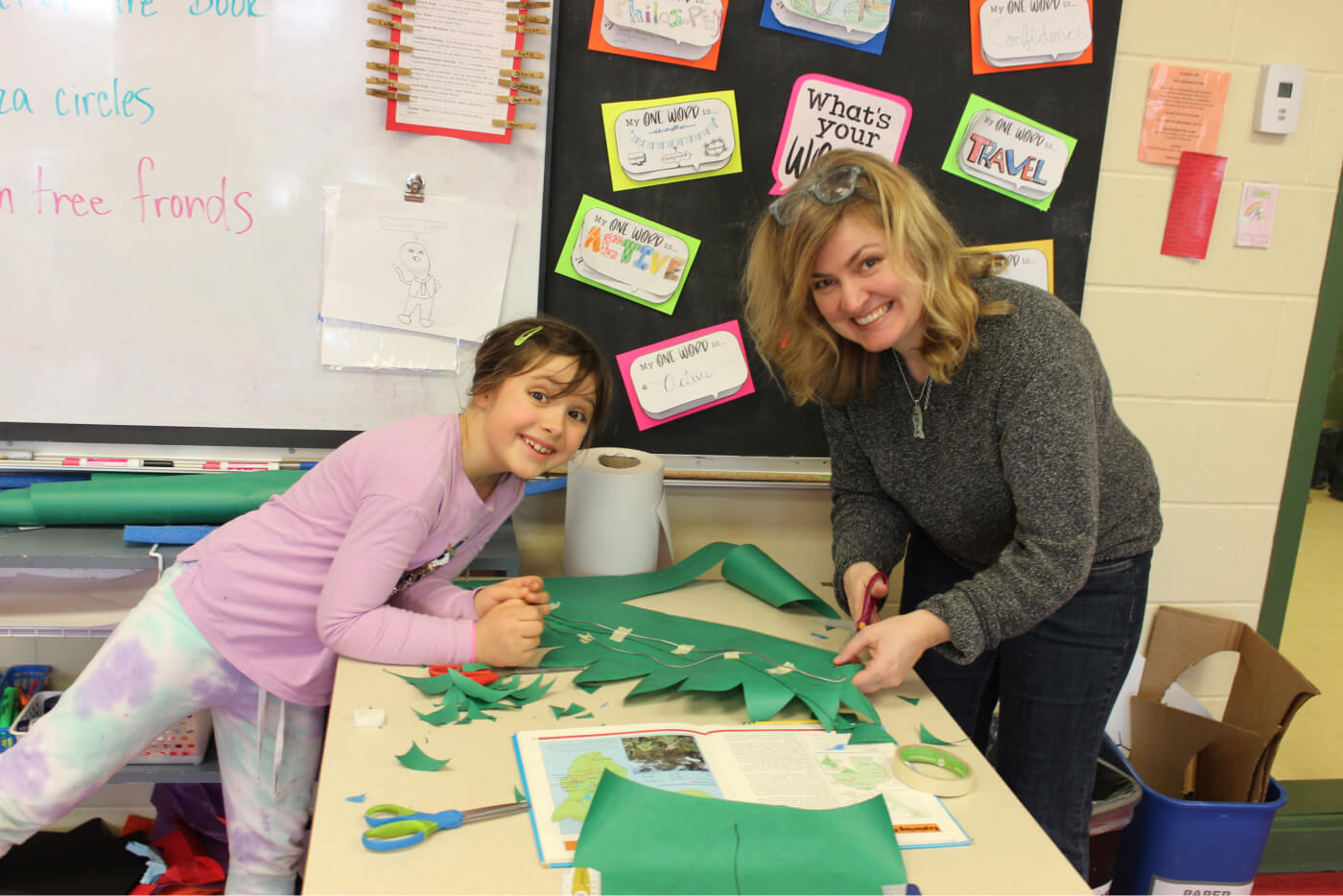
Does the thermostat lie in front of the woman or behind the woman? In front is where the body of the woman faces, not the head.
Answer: behind

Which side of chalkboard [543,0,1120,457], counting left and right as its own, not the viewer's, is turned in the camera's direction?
front

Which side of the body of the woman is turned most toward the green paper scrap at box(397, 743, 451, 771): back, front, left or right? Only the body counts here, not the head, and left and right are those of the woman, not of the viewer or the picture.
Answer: front

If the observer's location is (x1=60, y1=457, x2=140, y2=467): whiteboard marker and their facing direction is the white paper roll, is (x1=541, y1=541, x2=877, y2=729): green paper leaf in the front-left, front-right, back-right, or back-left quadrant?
front-right

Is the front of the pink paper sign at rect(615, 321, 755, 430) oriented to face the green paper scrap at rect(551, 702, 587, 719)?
yes

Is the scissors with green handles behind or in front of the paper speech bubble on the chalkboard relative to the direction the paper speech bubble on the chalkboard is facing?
in front

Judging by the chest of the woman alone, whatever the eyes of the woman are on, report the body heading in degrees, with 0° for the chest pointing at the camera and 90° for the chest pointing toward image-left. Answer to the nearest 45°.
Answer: approximately 45°

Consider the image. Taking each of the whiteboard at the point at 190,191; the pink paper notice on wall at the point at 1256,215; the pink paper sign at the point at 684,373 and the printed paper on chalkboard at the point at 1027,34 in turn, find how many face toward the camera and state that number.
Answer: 4

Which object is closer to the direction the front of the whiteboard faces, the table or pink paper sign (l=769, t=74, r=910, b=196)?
the table

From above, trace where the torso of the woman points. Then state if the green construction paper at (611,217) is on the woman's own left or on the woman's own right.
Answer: on the woman's own right

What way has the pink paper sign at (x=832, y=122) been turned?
toward the camera

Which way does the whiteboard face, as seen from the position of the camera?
facing the viewer

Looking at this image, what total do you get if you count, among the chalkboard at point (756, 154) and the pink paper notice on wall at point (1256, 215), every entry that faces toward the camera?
2

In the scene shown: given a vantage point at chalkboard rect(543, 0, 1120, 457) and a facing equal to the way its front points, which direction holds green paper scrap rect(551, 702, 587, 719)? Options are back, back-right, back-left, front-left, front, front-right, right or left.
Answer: front
